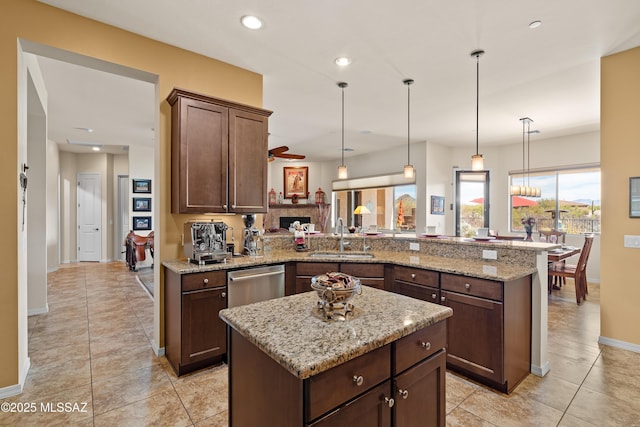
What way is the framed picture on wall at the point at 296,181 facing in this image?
toward the camera

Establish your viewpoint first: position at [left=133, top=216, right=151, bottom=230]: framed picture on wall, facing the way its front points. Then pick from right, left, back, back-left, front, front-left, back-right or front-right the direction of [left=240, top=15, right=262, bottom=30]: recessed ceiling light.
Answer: front

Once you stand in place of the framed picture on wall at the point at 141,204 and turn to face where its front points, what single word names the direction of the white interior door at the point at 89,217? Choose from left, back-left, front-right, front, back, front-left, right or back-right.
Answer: back-right

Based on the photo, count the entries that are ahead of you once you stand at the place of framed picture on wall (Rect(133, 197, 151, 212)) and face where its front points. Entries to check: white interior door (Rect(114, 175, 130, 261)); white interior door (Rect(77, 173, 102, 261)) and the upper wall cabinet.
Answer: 1

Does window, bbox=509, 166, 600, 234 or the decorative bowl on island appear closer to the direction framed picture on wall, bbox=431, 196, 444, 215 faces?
the decorative bowl on island

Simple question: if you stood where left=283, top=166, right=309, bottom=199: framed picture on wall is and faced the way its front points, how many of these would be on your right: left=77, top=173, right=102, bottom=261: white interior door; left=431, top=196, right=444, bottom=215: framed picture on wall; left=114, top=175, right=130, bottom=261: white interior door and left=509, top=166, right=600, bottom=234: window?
2

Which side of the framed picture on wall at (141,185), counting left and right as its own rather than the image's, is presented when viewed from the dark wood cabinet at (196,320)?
front

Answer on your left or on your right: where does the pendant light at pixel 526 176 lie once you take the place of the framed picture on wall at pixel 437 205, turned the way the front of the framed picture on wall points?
on your left

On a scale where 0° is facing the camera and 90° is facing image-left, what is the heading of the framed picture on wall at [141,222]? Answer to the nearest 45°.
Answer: approximately 0°

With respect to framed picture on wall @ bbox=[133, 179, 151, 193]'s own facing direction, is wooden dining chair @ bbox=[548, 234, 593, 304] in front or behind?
in front

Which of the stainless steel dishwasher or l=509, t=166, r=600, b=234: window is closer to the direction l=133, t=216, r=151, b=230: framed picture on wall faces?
the stainless steel dishwasher

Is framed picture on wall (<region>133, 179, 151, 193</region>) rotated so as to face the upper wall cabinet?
yes

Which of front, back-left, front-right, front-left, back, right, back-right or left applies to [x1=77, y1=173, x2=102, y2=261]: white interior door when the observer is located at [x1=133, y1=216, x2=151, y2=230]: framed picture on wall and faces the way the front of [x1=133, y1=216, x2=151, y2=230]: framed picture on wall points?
back-right

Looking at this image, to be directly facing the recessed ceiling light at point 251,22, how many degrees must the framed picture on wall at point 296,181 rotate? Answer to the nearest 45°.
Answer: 0° — it already faces it

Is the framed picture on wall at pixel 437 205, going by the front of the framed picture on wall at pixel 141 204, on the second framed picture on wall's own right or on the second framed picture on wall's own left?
on the second framed picture on wall's own left

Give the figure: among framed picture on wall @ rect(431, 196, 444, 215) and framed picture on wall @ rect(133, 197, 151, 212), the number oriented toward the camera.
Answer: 2
